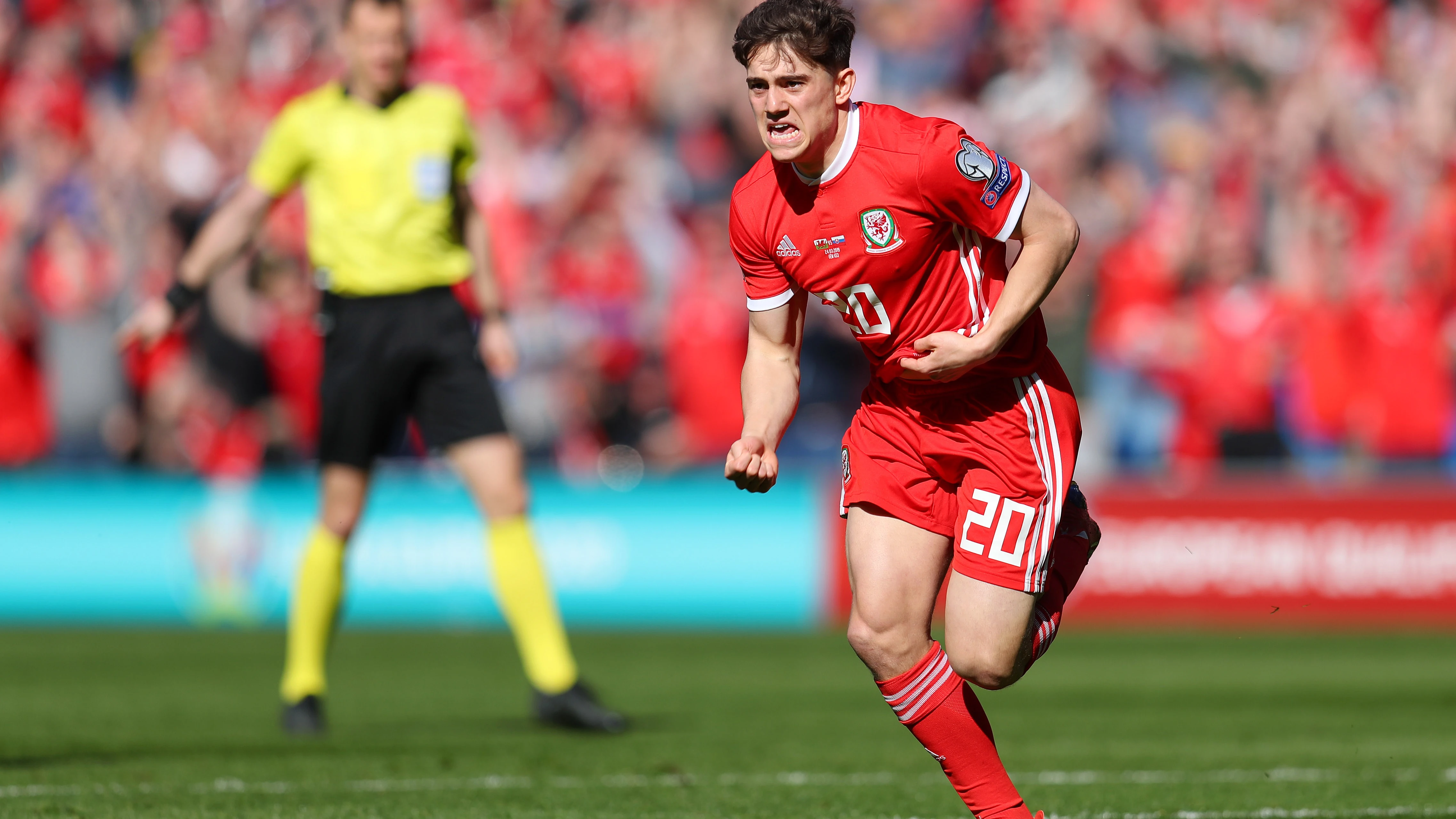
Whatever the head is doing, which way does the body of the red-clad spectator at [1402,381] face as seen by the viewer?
toward the camera

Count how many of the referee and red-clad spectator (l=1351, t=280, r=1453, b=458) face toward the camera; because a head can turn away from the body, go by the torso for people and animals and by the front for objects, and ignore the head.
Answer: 2

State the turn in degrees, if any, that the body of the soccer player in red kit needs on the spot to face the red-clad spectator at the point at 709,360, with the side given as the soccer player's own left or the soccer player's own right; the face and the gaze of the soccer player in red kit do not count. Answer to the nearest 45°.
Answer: approximately 135° to the soccer player's own right

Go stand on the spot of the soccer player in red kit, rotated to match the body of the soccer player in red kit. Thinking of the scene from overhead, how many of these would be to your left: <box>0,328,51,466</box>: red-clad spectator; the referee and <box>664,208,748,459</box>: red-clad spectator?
0

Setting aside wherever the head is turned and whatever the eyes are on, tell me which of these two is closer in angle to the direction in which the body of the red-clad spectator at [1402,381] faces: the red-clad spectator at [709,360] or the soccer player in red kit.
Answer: the soccer player in red kit

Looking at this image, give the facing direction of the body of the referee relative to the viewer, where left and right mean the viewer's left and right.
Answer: facing the viewer

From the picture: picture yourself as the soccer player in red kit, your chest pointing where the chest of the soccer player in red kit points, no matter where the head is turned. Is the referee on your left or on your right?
on your right

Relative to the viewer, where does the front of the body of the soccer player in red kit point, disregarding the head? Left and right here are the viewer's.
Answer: facing the viewer and to the left of the viewer

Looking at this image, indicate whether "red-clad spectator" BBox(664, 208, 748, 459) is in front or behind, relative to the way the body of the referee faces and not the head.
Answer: behind

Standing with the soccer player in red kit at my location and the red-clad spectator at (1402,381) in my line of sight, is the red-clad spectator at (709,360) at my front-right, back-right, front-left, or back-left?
front-left

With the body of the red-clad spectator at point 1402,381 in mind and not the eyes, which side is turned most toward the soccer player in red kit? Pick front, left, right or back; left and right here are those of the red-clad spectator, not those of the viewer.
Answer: front

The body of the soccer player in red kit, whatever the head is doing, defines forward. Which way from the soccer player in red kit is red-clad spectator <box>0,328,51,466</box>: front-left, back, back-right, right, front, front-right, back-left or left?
right
